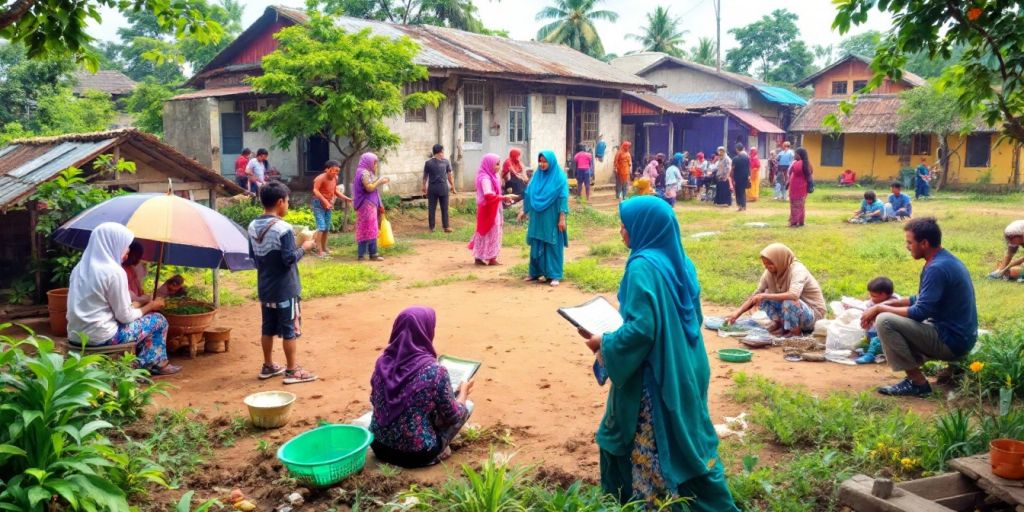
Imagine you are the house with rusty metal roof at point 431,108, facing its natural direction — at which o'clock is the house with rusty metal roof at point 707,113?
the house with rusty metal roof at point 707,113 is roughly at 9 o'clock from the house with rusty metal roof at point 431,108.

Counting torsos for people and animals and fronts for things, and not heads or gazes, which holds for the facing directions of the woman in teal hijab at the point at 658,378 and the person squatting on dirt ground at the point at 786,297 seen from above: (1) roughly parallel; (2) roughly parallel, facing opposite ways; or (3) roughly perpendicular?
roughly perpendicular

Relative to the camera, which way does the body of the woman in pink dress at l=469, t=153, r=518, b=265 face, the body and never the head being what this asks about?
to the viewer's right

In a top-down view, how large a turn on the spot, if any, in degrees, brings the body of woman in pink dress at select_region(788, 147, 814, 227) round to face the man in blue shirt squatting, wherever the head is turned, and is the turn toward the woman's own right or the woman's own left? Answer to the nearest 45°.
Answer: approximately 45° to the woman's own left

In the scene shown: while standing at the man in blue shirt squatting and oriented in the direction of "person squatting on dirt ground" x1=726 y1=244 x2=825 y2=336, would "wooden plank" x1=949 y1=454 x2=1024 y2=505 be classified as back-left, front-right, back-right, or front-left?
back-left

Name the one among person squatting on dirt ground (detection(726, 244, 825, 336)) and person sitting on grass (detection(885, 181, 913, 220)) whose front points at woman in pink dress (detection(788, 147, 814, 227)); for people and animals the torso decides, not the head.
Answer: person sitting on grass (detection(885, 181, 913, 220))

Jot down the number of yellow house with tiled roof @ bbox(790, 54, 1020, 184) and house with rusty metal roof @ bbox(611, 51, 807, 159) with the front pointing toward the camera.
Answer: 2

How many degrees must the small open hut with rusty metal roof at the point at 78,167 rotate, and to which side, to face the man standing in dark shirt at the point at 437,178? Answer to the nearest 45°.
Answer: approximately 90° to its left

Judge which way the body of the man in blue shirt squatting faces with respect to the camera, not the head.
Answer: to the viewer's left

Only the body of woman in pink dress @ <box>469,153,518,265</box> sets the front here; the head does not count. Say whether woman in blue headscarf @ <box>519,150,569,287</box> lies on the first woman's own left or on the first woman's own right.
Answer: on the first woman's own right

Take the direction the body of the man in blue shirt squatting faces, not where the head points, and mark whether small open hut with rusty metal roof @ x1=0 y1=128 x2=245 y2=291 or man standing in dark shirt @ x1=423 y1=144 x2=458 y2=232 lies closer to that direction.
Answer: the small open hut with rusty metal roof

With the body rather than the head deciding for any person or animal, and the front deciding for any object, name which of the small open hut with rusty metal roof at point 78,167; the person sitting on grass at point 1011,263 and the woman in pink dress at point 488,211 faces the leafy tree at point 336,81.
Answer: the person sitting on grass

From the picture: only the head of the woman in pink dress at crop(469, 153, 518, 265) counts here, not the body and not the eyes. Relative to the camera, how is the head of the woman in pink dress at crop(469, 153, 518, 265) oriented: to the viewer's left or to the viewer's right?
to the viewer's right
